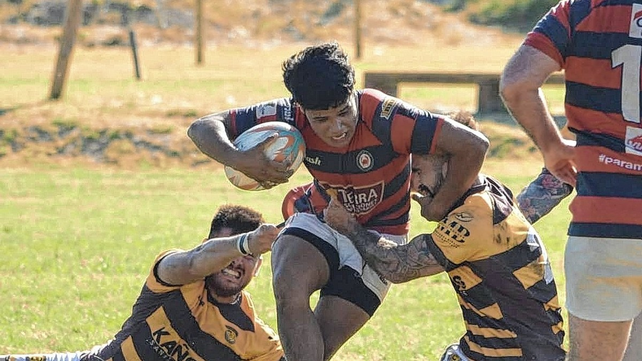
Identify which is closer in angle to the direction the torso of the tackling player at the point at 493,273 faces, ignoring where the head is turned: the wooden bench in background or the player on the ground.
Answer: the player on the ground

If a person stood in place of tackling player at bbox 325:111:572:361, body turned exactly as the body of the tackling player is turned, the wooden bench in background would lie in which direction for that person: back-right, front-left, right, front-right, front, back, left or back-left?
right

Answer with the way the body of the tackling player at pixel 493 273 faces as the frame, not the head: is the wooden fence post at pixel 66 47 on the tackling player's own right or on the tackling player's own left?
on the tackling player's own right

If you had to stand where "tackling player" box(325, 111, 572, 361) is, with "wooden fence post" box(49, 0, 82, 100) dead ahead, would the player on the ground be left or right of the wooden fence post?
left

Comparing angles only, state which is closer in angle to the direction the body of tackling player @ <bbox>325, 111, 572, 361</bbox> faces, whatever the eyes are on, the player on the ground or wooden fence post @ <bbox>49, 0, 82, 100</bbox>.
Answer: the player on the ground

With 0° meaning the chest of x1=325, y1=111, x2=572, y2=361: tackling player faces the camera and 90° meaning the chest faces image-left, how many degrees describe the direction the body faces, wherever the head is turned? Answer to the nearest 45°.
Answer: approximately 90°

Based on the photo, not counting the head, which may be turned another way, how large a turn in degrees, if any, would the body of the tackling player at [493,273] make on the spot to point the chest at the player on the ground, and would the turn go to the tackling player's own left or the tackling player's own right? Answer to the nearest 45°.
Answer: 0° — they already face them
